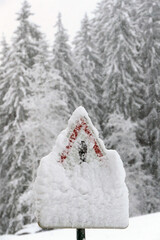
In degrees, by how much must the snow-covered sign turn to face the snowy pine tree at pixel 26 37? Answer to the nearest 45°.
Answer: approximately 180°

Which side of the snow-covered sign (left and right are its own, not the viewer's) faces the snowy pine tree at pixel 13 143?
back

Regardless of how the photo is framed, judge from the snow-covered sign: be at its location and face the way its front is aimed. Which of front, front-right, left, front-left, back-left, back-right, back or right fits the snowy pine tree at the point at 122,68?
back

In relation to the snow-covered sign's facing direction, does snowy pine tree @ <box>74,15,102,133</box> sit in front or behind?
behind

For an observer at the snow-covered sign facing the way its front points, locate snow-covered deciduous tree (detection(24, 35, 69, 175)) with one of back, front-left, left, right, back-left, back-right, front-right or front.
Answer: back

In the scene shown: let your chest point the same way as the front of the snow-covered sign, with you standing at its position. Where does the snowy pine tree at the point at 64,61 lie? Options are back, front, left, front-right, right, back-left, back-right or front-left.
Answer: back

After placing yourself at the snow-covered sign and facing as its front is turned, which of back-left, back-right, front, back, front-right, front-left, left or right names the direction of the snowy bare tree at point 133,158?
back

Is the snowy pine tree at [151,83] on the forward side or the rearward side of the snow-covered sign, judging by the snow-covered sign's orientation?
on the rearward side

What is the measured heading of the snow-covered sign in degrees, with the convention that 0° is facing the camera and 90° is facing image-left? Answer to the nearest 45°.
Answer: approximately 0°

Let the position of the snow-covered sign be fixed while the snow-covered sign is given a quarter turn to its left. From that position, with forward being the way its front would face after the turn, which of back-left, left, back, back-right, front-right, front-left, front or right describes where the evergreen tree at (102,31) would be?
left
